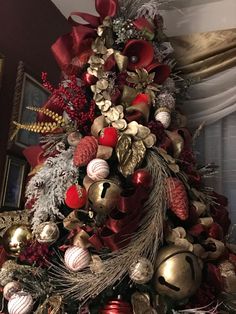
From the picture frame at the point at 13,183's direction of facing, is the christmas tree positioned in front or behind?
in front

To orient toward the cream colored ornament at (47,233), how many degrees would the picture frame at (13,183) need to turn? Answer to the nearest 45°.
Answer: approximately 45° to its right

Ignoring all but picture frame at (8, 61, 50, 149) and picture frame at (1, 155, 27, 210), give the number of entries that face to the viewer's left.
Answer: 0

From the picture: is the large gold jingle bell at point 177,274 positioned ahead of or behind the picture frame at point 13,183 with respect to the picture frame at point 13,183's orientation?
ahead

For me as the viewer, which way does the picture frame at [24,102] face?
facing the viewer and to the right of the viewer

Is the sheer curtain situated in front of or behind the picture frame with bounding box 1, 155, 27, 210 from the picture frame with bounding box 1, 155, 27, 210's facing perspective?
in front

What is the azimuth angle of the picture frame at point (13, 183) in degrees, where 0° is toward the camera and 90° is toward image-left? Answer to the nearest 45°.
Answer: approximately 315°

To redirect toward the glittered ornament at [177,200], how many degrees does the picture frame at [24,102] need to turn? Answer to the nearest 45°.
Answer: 0° — it already faces it

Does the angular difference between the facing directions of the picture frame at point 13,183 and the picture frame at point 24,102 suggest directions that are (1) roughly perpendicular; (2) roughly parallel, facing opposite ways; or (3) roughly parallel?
roughly parallel

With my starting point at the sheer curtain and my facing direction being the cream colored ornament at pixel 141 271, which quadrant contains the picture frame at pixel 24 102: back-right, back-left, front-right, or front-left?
front-right
